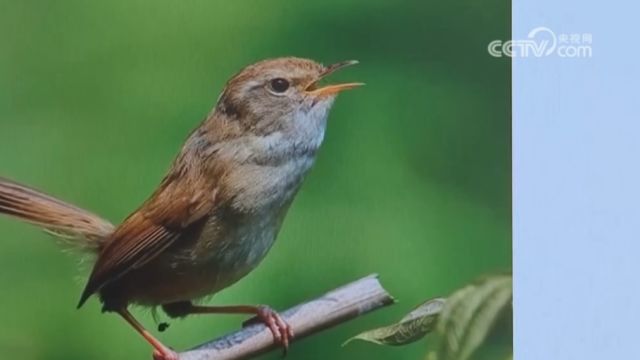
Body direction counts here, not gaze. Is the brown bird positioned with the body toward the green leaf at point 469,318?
yes

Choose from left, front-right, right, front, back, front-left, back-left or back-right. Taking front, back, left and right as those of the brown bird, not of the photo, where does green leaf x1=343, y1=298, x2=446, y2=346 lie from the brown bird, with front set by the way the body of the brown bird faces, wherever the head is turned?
front

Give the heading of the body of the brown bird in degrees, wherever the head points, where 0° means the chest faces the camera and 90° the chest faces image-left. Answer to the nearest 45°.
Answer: approximately 270°
